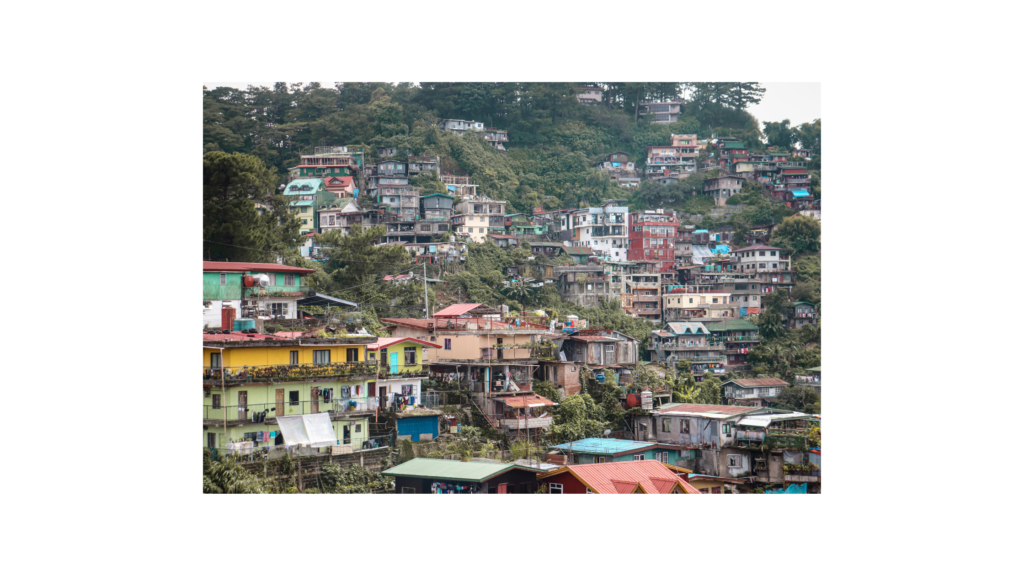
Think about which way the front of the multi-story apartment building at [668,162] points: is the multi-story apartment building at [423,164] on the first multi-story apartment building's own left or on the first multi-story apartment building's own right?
on the first multi-story apartment building's own right

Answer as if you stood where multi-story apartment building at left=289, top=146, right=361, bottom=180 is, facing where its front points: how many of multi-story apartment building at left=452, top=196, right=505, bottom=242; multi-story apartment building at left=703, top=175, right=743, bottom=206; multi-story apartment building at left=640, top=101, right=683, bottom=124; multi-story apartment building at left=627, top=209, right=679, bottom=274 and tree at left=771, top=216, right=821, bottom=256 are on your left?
5

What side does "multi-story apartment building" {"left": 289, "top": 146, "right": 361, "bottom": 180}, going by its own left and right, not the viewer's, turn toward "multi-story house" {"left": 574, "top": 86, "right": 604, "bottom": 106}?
left

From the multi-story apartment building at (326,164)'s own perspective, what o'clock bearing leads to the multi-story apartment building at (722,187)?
the multi-story apartment building at (722,187) is roughly at 9 o'clock from the multi-story apartment building at (326,164).

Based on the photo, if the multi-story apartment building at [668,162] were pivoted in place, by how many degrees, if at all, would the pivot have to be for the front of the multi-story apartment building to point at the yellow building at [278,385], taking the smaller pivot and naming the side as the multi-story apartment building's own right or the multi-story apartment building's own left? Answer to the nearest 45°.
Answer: approximately 45° to the multi-story apartment building's own right

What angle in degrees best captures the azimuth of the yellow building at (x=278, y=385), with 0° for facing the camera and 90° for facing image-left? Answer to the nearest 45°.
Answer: approximately 0°

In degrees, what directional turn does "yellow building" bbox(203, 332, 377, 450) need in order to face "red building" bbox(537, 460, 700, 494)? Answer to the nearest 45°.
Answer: approximately 90° to its left

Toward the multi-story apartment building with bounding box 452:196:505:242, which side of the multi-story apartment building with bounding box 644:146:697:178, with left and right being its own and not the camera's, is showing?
right

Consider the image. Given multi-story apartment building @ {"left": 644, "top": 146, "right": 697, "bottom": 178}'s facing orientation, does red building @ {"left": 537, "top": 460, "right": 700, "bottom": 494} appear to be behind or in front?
in front
